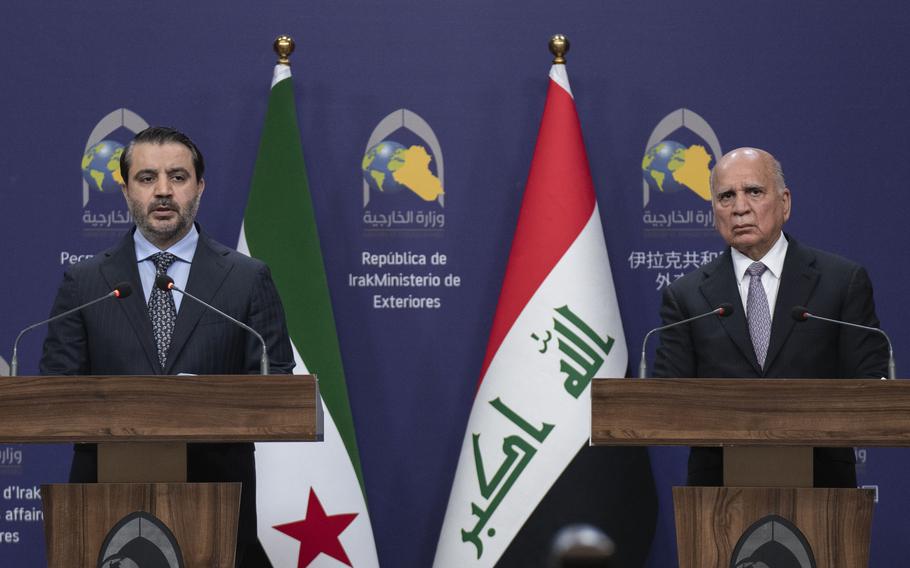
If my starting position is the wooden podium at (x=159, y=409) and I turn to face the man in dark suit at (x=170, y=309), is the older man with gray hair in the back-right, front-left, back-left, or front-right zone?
front-right

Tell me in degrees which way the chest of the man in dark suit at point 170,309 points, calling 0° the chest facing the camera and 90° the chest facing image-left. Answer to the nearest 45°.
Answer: approximately 0°

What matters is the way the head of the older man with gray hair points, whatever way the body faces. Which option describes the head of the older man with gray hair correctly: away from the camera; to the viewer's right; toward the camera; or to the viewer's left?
toward the camera

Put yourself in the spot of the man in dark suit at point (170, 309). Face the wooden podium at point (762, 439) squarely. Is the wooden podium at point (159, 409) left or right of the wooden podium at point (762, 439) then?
right

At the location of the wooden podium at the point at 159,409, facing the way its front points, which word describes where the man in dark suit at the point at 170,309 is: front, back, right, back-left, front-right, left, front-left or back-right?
back

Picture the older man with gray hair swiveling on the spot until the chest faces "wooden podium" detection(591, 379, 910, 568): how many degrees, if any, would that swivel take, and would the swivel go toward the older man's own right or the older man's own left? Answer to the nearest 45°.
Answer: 0° — they already face it

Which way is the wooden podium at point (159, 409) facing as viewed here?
toward the camera

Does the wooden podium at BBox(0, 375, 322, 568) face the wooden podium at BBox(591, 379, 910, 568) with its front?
no

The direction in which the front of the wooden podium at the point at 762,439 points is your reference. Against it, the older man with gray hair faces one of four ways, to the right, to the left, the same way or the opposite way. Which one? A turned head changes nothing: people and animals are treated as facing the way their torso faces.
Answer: the same way

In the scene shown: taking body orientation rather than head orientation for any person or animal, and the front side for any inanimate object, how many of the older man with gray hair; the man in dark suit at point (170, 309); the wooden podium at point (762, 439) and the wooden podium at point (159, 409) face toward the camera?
4

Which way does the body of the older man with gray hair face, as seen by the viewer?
toward the camera

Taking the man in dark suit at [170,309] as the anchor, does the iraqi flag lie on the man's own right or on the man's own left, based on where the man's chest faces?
on the man's own left

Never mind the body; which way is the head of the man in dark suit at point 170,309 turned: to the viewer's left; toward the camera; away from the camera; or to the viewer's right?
toward the camera

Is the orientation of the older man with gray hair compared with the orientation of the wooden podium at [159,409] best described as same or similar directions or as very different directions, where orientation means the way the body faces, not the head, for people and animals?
same or similar directions
